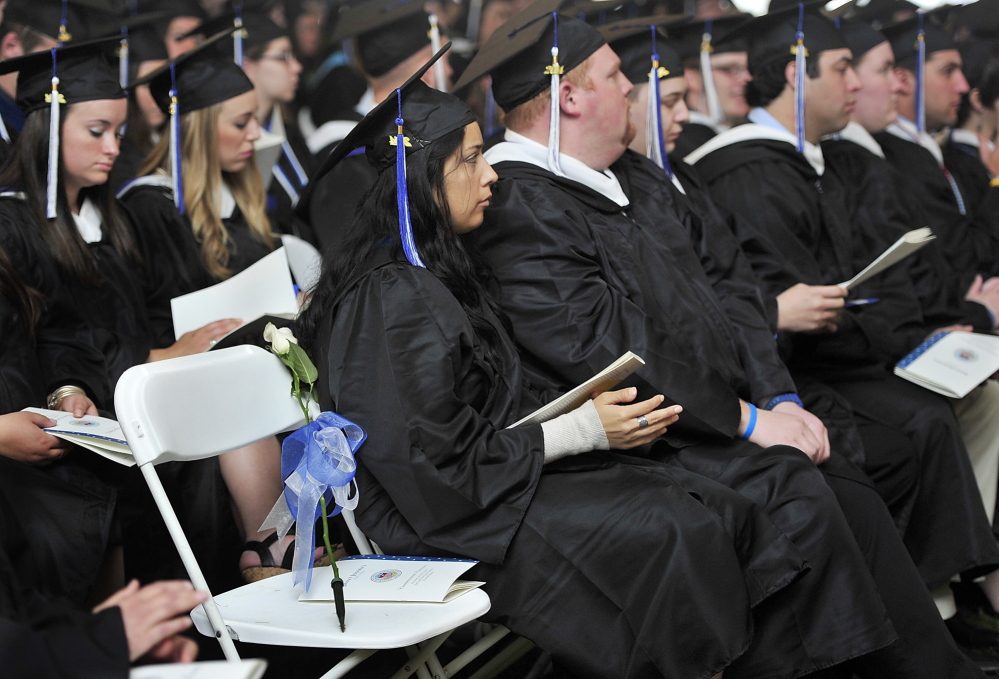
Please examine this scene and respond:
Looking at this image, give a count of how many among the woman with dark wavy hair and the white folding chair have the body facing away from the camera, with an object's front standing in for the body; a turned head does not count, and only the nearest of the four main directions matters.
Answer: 0

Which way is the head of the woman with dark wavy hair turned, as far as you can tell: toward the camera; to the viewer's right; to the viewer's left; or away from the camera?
to the viewer's right

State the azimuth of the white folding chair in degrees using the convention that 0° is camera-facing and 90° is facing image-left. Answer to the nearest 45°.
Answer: approximately 315°

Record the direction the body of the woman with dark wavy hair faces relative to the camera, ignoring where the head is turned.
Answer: to the viewer's right

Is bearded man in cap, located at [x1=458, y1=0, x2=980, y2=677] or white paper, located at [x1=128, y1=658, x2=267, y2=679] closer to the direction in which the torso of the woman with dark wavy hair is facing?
the bearded man in cap
